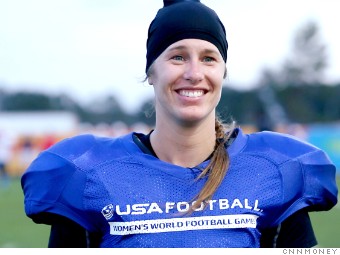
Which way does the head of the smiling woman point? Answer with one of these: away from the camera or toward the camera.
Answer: toward the camera

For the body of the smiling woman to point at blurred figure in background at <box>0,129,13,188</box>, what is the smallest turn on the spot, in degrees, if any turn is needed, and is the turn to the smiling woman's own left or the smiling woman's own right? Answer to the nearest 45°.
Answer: approximately 180°

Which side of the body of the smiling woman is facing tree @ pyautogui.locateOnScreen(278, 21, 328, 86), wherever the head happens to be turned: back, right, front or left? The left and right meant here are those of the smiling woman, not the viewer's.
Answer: back

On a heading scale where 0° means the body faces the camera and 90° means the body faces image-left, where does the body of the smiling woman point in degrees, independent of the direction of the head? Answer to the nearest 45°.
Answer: approximately 0°

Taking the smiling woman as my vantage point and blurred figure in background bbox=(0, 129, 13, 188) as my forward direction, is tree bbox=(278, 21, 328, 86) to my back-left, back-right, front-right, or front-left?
front-right

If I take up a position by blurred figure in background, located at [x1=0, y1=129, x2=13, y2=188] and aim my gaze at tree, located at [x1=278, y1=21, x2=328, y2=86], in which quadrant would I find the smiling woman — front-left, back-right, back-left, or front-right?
back-right

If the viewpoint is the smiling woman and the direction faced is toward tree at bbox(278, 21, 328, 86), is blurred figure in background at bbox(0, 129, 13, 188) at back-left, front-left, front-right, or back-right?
front-left
